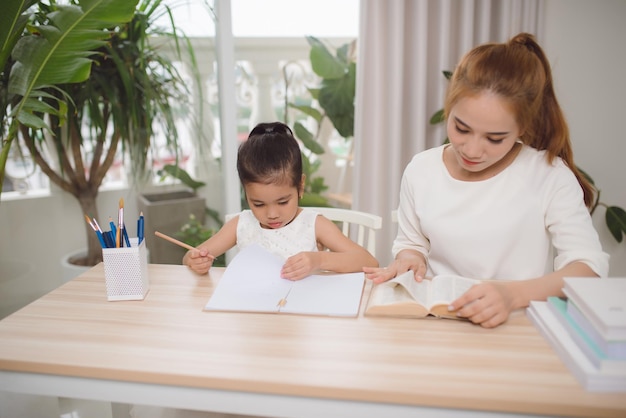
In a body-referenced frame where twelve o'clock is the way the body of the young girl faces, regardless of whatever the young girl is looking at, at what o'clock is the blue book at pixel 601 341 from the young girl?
The blue book is roughly at 11 o'clock from the young girl.

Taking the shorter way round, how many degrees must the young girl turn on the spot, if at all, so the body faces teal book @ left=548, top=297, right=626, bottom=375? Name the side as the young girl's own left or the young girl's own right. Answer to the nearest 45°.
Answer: approximately 45° to the young girl's own left

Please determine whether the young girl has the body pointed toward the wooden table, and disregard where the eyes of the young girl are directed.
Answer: yes

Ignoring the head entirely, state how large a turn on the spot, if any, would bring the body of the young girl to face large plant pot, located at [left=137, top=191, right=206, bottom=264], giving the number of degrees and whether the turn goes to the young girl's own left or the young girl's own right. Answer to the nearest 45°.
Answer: approximately 180°

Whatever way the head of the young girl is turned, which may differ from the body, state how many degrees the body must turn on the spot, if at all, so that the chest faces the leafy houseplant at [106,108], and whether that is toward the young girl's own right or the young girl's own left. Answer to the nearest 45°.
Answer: approximately 135° to the young girl's own right

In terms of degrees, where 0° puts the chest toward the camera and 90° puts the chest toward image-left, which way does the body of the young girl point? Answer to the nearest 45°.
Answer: approximately 0°
